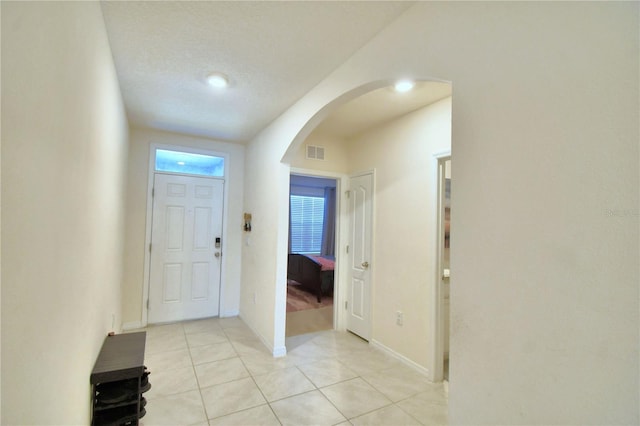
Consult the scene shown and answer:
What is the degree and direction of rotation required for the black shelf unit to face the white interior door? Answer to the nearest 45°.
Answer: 0° — it already faces it

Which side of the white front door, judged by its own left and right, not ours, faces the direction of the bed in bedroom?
left

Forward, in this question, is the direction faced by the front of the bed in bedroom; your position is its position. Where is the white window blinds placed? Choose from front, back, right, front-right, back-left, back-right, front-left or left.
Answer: back-right

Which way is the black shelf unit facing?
to the viewer's right

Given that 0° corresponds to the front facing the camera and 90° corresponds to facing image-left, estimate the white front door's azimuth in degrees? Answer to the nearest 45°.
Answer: approximately 0°

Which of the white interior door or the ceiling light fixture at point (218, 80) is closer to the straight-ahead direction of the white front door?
the ceiling light fixture

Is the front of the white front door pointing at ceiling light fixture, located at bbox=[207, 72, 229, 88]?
yes

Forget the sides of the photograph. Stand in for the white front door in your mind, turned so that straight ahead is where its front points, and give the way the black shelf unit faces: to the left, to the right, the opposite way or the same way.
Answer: to the left
